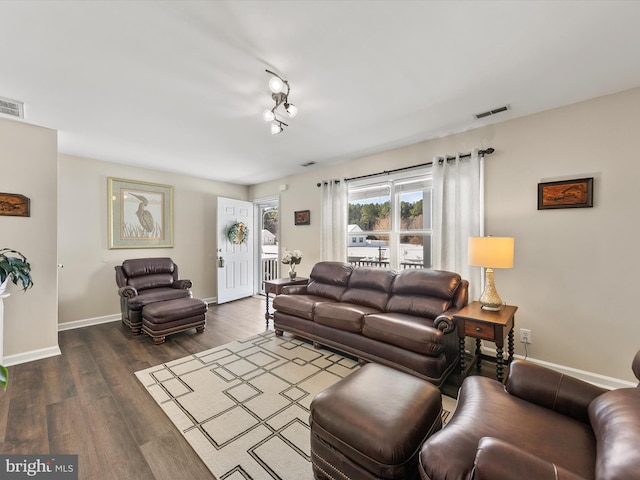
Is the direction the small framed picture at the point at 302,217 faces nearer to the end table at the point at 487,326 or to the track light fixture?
the track light fixture

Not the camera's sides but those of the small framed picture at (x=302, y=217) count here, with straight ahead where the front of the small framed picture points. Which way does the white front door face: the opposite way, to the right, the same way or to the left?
to the left

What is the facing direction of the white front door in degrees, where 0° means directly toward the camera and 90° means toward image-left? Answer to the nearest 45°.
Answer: approximately 315°

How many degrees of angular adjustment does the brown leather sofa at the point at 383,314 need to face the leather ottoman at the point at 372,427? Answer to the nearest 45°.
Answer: approximately 45° to its left

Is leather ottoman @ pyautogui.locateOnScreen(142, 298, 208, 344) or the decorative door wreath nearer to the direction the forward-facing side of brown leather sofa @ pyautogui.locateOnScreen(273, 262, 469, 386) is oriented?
the leather ottoman

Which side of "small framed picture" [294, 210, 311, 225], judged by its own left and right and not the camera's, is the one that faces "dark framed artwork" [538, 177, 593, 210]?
left

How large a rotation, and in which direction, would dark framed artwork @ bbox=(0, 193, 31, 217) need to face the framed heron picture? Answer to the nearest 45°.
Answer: approximately 135° to its left

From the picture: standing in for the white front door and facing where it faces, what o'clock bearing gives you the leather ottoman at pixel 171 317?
The leather ottoman is roughly at 2 o'clock from the white front door.

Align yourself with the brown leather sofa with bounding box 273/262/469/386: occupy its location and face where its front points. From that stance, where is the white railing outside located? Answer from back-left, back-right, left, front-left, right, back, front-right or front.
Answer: right

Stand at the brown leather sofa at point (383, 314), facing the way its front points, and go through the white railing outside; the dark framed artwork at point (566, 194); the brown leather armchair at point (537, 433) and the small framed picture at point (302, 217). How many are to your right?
2

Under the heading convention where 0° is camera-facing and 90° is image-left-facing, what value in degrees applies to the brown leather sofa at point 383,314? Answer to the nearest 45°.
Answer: approximately 45°

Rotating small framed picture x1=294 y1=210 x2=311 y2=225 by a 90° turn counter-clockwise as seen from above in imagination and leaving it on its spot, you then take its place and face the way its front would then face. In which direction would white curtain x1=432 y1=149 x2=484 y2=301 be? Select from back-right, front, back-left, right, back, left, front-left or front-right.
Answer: front

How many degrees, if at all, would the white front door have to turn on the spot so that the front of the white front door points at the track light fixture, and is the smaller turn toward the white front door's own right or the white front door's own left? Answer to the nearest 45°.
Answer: approximately 45° to the white front door's own right
